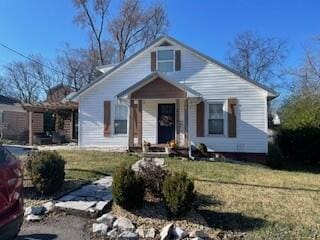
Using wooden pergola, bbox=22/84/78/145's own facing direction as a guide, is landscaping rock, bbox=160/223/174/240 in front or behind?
in front

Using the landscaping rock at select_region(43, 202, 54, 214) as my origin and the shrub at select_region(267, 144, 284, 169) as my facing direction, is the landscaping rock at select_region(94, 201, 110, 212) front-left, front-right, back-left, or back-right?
front-right

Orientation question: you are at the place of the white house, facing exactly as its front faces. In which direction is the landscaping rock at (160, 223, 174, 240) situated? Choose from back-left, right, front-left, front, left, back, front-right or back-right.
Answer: front

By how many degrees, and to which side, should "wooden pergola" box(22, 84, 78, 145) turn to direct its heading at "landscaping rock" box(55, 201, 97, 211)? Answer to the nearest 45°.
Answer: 0° — it already faces it

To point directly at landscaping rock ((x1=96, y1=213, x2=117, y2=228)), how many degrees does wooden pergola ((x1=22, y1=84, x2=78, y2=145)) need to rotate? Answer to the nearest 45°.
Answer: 0° — it already faces it

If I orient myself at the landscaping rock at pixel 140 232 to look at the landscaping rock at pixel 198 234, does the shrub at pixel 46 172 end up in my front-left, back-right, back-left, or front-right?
back-left

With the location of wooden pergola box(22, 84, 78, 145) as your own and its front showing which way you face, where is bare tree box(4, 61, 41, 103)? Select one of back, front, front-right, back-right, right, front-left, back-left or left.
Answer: back

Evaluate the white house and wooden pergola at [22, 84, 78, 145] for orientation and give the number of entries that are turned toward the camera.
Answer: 2

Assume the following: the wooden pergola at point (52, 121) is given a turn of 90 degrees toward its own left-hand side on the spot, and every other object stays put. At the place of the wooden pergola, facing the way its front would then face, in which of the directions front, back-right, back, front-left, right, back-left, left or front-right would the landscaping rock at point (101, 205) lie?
right

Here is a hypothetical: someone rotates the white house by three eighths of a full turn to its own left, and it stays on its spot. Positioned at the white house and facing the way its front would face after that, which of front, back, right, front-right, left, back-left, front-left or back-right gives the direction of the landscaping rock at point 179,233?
back-right

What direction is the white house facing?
toward the camera

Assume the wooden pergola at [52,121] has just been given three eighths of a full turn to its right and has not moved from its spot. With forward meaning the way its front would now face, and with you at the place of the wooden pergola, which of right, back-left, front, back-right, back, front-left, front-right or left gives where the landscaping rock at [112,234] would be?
back-left

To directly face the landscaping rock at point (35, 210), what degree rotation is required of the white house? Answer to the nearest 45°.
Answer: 0° — it already faces it

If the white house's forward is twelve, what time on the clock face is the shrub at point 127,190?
The shrub is roughly at 12 o'clock from the white house.

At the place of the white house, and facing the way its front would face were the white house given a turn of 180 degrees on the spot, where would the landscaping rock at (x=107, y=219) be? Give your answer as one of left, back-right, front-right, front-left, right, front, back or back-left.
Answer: back

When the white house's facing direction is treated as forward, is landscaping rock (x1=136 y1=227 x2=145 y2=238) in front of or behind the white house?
in front

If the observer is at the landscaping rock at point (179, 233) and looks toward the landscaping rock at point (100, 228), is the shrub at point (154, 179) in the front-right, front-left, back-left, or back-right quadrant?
front-right

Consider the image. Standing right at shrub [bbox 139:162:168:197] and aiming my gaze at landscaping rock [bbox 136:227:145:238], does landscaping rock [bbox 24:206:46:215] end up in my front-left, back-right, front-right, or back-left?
front-right

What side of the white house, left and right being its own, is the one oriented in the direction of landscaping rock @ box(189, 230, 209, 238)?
front
